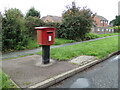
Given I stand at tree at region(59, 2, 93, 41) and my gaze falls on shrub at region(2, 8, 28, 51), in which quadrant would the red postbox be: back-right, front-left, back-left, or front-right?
front-left

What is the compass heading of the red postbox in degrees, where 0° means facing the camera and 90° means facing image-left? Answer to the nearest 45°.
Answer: approximately 315°

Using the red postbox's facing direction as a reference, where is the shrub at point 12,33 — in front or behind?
behind
